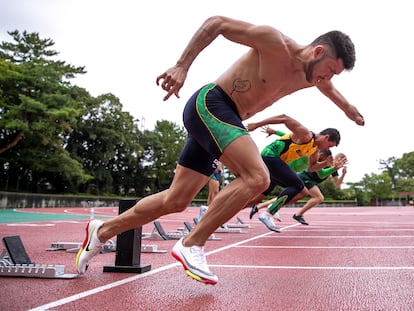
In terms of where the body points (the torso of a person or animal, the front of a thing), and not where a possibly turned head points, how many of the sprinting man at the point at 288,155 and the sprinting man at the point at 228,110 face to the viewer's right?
2

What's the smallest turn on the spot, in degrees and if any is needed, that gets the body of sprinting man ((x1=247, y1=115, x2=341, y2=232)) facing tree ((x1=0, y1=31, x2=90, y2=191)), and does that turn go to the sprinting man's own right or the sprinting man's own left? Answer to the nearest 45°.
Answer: approximately 135° to the sprinting man's own left

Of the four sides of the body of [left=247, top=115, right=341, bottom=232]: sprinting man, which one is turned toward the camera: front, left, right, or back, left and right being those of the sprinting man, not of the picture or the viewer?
right

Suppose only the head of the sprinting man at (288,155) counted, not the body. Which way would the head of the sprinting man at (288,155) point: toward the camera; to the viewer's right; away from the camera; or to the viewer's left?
to the viewer's right

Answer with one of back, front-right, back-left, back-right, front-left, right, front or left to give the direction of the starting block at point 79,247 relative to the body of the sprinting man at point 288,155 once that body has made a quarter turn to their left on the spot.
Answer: back-left

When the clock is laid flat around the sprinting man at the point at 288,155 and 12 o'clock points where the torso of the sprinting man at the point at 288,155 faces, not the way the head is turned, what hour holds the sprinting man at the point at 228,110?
the sprinting man at the point at 228,110 is roughly at 3 o'clock from the sprinting man at the point at 288,155.

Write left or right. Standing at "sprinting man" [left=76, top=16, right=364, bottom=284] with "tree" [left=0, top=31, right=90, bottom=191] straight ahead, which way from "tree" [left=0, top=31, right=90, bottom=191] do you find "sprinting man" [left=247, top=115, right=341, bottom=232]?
right

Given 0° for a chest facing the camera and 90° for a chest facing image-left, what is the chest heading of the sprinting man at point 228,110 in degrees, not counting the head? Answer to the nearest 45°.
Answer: approximately 270°

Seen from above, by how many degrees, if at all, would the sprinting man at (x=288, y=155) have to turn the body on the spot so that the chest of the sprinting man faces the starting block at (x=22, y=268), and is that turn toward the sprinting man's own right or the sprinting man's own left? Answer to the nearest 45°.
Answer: approximately 135° to the sprinting man's own right

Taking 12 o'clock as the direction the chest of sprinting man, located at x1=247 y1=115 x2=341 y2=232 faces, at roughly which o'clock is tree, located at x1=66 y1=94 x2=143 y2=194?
The tree is roughly at 8 o'clock from the sprinting man.

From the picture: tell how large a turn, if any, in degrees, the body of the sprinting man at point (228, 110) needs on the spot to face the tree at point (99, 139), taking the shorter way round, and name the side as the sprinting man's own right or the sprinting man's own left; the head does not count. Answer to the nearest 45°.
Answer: approximately 90° to the sprinting man's own left

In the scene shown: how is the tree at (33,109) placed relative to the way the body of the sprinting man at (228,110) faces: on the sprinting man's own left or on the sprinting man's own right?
on the sprinting man's own left
